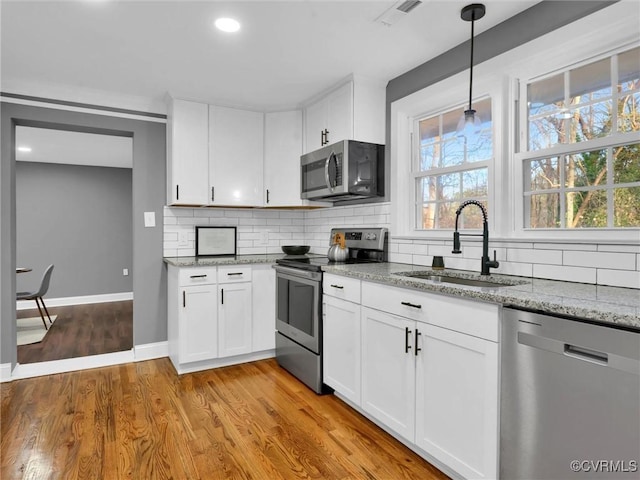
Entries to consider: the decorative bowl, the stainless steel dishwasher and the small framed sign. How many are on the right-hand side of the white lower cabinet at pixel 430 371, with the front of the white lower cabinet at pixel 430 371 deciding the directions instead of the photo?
2

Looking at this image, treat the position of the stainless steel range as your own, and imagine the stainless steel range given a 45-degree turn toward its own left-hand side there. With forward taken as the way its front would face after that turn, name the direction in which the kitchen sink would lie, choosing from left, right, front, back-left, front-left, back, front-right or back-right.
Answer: front-left

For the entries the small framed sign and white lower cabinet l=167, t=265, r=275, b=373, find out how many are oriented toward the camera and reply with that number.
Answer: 2

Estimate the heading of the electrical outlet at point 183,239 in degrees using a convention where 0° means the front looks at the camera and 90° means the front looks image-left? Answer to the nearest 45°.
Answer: approximately 0°

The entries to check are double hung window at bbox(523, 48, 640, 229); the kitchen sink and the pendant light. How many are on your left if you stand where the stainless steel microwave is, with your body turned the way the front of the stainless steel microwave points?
3

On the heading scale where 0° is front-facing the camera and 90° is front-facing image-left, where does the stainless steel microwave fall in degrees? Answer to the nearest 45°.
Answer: approximately 45°

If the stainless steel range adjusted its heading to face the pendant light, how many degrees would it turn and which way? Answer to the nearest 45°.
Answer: approximately 90° to its left

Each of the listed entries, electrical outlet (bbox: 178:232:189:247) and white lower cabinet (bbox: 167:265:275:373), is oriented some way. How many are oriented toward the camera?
2

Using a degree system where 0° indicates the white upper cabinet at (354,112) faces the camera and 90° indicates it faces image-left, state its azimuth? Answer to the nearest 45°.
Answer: approximately 45°

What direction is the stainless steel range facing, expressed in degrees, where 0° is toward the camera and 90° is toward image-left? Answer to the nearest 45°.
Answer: approximately 45°
